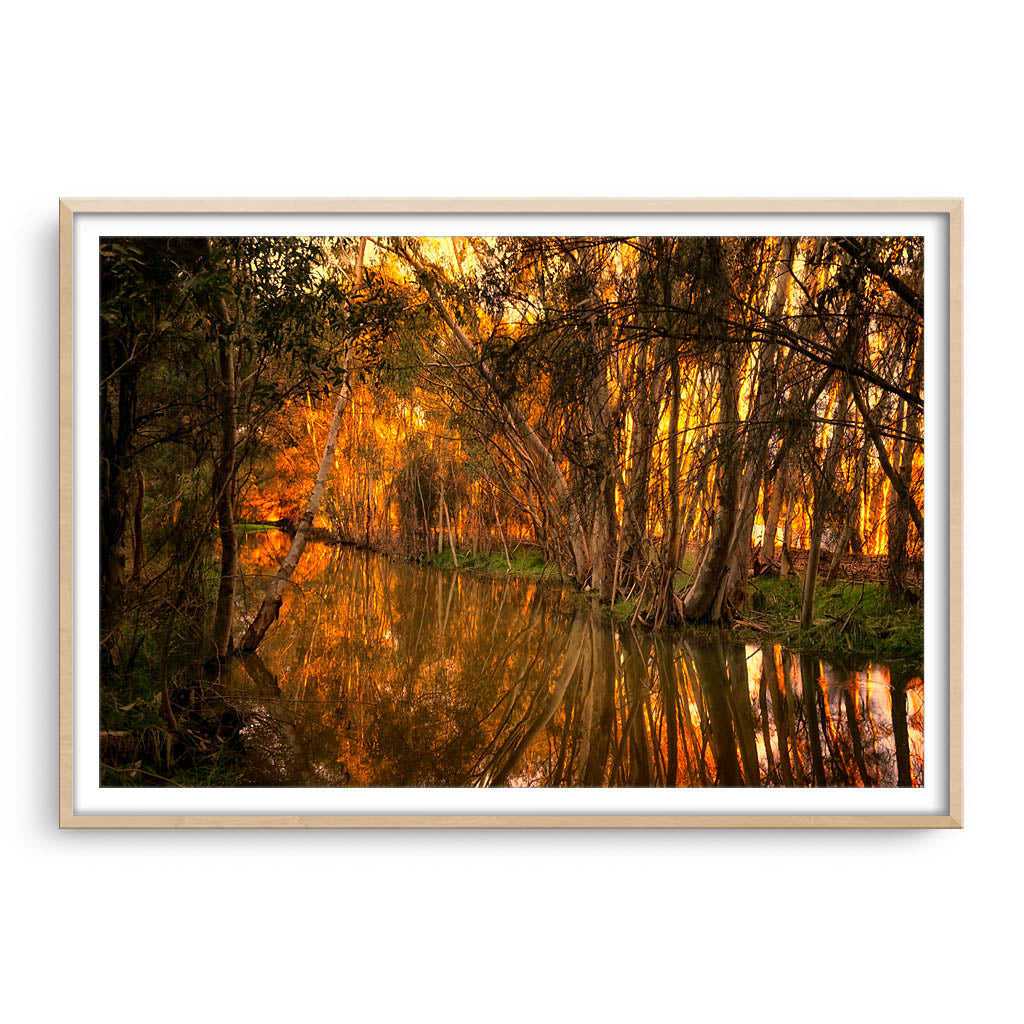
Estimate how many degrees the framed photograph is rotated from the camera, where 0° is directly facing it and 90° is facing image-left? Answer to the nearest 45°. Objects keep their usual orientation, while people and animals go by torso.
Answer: approximately 0°
